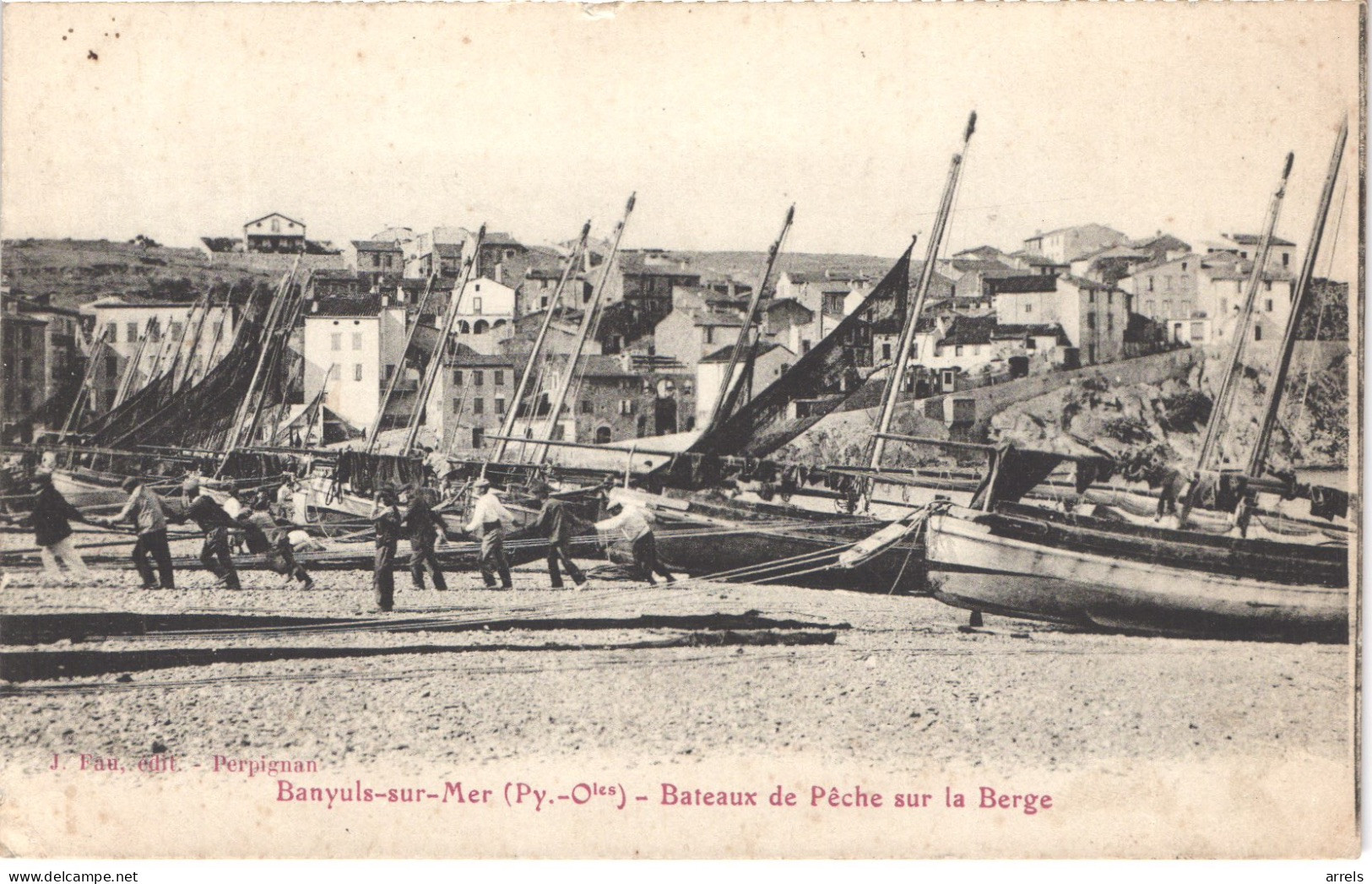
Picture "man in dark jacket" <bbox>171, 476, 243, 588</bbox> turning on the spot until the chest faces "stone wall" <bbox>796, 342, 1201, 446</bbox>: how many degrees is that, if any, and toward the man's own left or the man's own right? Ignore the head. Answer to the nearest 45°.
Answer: approximately 180°

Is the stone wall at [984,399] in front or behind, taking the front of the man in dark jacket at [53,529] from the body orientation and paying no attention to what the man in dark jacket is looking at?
behind

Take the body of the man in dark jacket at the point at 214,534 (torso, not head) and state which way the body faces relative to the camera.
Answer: to the viewer's left

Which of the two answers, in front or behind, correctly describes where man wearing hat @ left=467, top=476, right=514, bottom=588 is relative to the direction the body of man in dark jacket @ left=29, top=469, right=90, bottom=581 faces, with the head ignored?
behind
